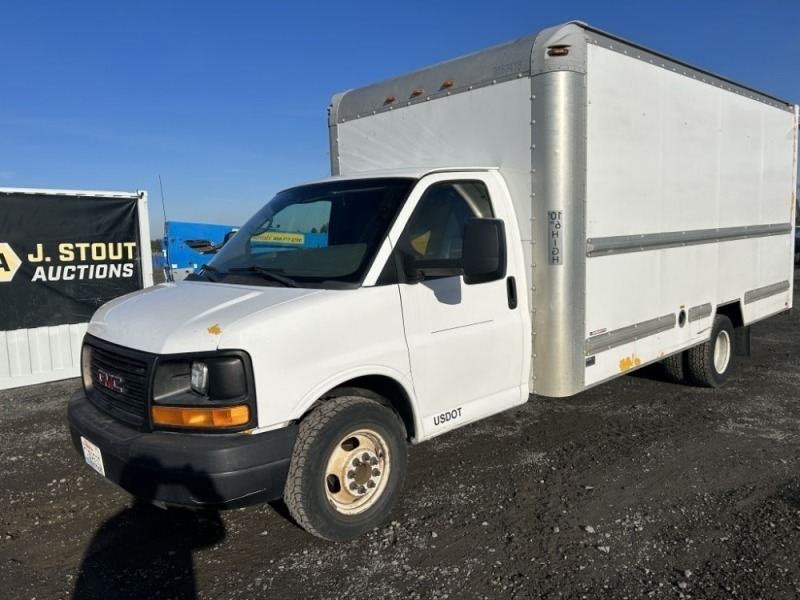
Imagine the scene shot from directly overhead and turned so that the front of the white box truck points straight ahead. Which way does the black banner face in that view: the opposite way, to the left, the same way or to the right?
to the left

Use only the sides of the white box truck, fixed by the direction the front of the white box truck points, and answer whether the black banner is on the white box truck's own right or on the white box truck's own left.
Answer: on the white box truck's own right

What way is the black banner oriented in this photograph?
toward the camera

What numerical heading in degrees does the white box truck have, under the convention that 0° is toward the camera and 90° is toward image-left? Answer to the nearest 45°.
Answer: approximately 45°

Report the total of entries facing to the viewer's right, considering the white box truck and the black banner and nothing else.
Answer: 0

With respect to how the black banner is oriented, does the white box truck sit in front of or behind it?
in front
